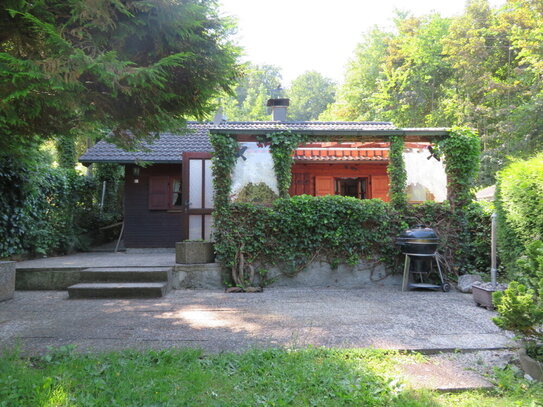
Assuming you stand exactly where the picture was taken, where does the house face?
facing the viewer

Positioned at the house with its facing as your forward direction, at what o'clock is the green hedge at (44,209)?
The green hedge is roughly at 2 o'clock from the house.

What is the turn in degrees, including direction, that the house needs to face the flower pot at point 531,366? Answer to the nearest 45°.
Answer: approximately 45° to its left

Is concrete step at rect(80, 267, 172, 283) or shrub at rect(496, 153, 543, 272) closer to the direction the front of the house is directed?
the concrete step

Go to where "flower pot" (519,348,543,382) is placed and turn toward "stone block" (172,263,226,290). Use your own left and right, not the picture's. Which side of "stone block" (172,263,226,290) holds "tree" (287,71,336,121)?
right

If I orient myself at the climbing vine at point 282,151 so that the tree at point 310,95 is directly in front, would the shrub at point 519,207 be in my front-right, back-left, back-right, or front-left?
back-right

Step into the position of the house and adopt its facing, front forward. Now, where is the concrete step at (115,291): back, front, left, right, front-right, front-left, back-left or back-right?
front

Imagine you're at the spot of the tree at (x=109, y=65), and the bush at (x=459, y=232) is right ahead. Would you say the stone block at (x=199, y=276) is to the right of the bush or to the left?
left

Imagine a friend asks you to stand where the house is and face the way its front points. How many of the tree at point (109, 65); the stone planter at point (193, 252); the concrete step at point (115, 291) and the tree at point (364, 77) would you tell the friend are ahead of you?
3

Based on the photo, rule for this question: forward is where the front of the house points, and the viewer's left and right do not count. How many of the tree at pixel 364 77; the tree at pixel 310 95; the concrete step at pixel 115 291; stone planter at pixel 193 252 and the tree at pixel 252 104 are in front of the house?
2

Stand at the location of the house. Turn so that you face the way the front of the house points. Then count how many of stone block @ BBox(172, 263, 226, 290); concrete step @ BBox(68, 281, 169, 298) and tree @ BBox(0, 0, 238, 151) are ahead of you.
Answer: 3

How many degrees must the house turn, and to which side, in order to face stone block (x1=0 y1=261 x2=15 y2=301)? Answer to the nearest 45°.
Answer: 0° — it already faces it

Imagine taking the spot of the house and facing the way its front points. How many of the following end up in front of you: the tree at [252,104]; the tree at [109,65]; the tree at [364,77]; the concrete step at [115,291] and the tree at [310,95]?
2

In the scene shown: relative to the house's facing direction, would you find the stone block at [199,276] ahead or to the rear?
ahead

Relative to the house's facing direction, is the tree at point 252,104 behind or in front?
behind

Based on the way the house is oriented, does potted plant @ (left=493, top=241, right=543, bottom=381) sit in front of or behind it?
in front

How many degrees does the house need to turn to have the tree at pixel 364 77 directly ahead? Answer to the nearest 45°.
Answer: approximately 135° to its left
